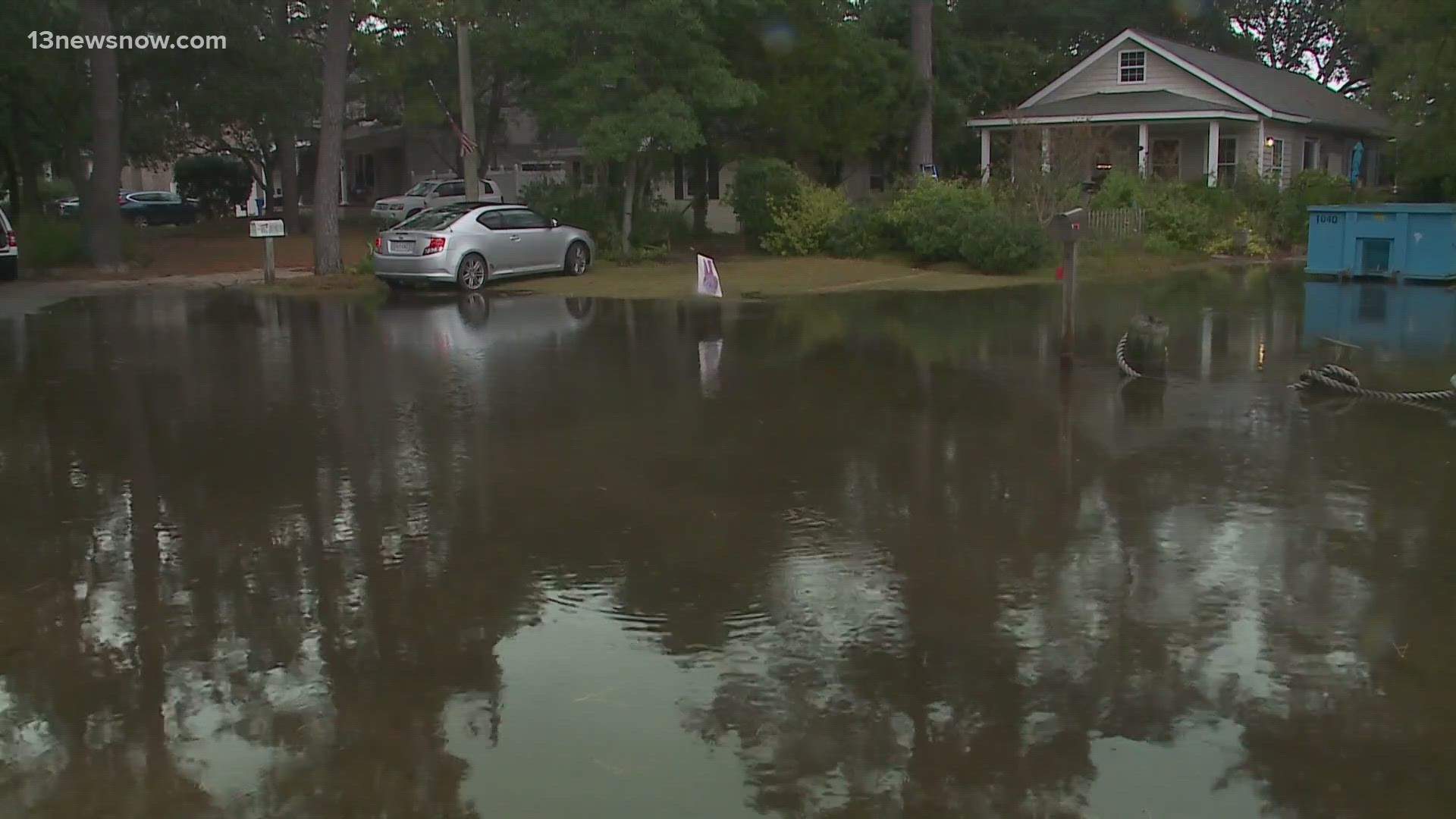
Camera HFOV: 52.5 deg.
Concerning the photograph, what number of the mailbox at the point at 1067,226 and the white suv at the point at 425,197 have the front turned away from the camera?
0

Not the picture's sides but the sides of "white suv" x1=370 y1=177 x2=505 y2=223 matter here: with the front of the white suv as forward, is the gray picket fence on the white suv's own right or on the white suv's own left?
on the white suv's own left

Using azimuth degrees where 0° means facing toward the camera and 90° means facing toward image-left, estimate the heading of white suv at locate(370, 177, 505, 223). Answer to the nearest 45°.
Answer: approximately 45°

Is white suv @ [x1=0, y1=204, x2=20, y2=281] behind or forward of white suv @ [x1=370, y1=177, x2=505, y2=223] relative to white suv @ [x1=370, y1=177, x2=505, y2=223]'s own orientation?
forward

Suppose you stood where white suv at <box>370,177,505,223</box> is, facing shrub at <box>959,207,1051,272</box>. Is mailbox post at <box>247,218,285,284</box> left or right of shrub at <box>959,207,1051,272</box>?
right

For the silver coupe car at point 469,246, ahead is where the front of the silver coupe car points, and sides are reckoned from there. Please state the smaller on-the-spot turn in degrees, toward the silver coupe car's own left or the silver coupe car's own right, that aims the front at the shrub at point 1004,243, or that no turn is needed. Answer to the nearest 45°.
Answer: approximately 45° to the silver coupe car's own right

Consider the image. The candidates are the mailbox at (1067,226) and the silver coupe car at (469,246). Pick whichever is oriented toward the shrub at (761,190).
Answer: the silver coupe car

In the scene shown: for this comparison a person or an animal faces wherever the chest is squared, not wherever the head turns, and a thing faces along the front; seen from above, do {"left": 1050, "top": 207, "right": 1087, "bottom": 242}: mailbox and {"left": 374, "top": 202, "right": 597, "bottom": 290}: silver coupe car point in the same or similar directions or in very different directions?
very different directions

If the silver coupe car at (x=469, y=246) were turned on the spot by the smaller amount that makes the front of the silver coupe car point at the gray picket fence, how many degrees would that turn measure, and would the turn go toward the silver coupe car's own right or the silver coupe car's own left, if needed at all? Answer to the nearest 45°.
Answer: approximately 45° to the silver coupe car's own right

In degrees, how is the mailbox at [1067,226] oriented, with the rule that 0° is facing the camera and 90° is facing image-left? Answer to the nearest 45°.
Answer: approximately 45°

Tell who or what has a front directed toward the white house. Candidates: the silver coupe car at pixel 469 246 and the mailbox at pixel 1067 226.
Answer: the silver coupe car

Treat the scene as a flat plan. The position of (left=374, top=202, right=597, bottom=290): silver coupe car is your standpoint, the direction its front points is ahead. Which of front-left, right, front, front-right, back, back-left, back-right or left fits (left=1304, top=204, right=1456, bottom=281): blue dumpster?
front-right

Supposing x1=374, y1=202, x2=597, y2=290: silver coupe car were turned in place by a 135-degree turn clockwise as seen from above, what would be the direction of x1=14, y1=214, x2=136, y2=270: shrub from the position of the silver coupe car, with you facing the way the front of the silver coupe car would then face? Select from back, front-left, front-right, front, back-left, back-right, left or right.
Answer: back-right

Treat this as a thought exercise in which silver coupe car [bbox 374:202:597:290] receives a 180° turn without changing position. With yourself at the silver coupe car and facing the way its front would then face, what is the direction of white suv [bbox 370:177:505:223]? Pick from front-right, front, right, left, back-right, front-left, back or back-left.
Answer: back-right

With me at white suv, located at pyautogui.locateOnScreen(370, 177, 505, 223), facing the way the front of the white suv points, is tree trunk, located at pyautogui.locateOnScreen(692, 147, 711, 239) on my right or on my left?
on my left

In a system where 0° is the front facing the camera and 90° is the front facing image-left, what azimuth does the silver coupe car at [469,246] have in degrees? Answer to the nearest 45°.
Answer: approximately 225°

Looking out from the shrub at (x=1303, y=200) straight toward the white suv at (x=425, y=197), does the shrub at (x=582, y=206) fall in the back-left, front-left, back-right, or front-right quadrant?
front-left
